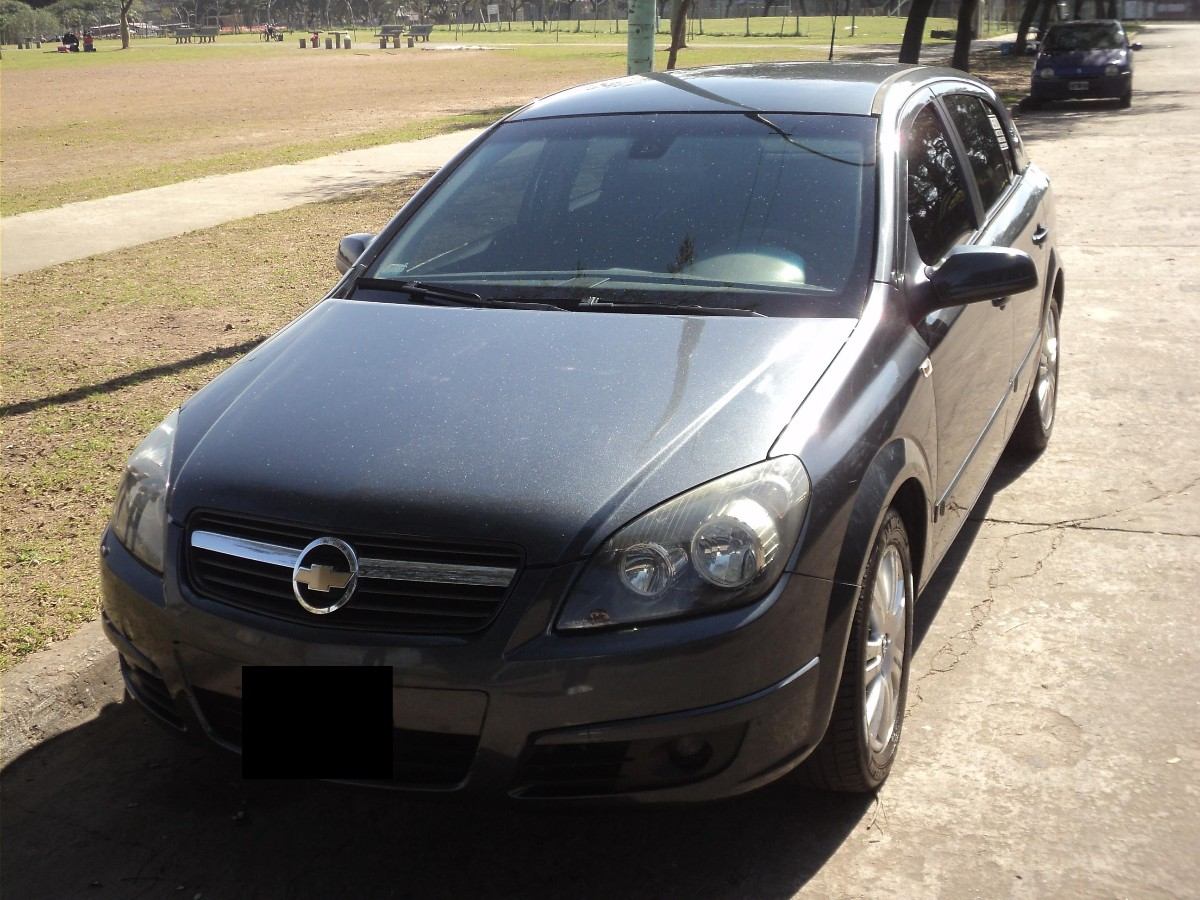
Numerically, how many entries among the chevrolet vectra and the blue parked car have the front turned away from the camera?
0

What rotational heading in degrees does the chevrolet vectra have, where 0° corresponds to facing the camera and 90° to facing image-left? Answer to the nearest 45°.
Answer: approximately 45°

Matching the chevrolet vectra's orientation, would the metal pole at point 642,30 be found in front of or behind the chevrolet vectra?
behind

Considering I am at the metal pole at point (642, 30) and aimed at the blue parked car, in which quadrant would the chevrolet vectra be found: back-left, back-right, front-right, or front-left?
back-right

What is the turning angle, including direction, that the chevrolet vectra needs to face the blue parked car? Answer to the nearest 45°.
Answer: approximately 135° to its right

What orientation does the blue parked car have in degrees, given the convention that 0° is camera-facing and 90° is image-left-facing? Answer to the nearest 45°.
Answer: approximately 0°

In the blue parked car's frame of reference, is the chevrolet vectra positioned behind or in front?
in front
